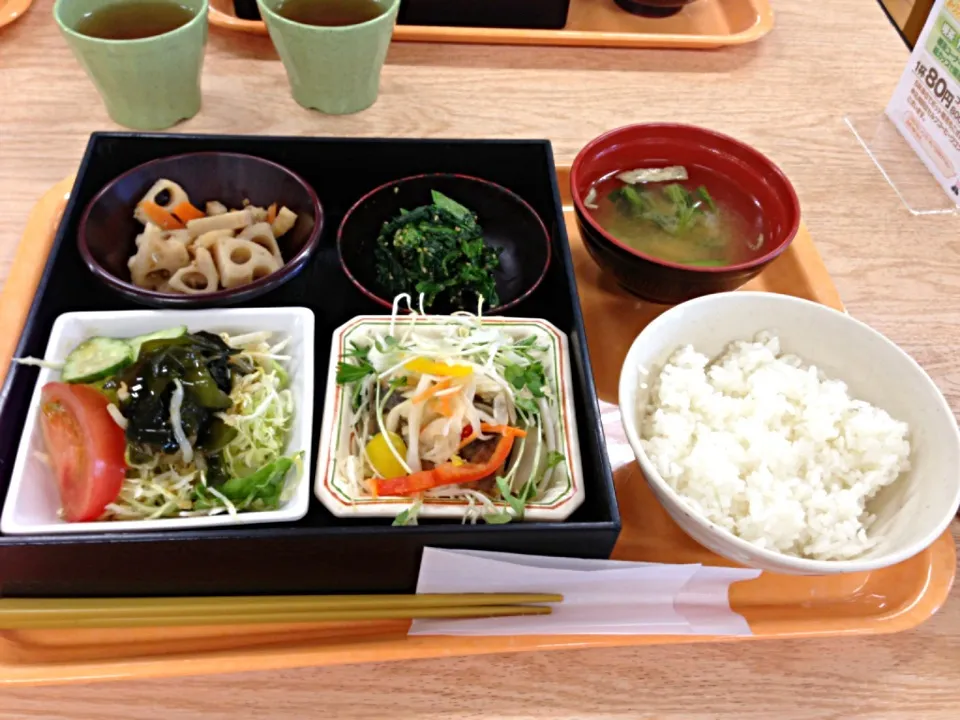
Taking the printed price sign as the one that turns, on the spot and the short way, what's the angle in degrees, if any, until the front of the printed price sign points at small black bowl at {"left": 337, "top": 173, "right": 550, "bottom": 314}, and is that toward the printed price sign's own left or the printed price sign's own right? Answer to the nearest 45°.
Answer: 0° — it already faces it

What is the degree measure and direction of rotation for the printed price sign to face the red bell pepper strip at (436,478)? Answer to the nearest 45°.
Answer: approximately 45° to its left

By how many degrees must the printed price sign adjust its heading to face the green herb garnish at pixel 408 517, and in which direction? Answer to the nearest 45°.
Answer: approximately 45° to its left

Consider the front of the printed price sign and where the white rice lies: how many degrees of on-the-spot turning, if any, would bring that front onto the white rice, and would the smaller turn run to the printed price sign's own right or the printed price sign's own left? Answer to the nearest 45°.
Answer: approximately 45° to the printed price sign's own left

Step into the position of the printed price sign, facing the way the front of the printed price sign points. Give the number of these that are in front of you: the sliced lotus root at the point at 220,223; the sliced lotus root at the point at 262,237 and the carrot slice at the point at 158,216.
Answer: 3

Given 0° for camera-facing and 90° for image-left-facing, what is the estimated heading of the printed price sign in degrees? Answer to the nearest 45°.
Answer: approximately 45°

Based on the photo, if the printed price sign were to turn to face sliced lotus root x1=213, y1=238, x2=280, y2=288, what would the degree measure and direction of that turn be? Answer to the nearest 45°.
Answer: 0° — it already faces it

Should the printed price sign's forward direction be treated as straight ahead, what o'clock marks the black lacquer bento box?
The black lacquer bento box is roughly at 11 o'clock from the printed price sign.

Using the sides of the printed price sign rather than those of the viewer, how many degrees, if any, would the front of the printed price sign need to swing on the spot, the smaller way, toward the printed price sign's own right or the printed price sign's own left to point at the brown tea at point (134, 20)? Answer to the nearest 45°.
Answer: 0° — it already faces it

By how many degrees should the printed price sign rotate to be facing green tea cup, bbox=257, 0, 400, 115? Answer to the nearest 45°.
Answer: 0° — it already faces it

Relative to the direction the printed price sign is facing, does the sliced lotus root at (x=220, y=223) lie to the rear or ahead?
ahead

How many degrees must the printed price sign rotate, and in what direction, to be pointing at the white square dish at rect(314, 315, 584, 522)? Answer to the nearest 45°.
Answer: approximately 45° to its left

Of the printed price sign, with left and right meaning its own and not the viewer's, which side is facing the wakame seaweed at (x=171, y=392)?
front
